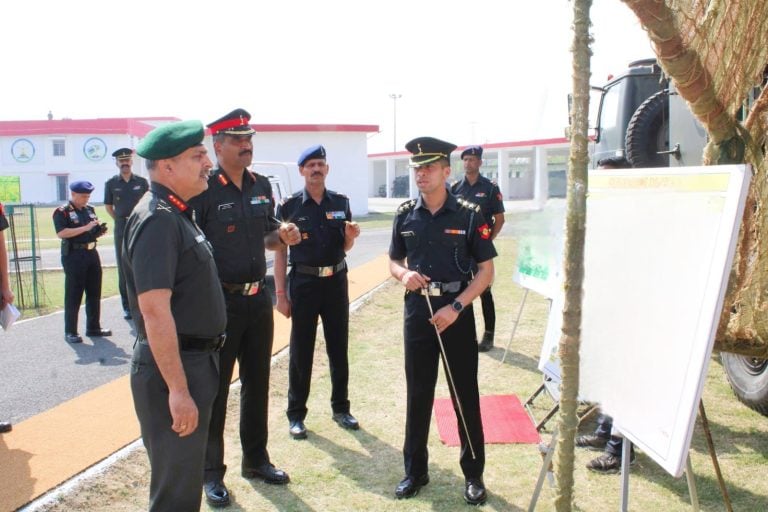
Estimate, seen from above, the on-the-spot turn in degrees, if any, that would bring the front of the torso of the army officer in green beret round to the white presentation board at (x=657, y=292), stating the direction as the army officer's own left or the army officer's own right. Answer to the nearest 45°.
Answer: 0° — they already face it

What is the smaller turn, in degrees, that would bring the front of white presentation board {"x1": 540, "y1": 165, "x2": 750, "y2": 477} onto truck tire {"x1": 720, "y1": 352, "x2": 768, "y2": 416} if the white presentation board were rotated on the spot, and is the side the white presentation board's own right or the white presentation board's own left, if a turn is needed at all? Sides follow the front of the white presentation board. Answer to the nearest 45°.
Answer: approximately 135° to the white presentation board's own right

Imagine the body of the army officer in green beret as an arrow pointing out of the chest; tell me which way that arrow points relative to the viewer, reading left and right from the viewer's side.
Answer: facing to the right of the viewer

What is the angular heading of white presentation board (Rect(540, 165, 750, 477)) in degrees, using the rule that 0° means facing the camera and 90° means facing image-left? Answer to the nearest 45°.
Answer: approximately 45°

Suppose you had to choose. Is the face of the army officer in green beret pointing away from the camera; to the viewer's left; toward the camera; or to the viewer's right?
to the viewer's right

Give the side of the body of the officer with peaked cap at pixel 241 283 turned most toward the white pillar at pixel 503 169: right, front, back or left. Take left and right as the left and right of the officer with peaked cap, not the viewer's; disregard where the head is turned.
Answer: left

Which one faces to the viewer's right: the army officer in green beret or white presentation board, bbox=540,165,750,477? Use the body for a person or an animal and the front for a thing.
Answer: the army officer in green beret

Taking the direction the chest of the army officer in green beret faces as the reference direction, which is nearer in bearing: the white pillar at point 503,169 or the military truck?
the military truck

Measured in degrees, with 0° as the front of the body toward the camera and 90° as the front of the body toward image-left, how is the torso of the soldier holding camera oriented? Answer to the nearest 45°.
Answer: approximately 315°

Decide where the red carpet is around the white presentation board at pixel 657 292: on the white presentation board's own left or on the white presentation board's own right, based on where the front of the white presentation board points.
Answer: on the white presentation board's own right
